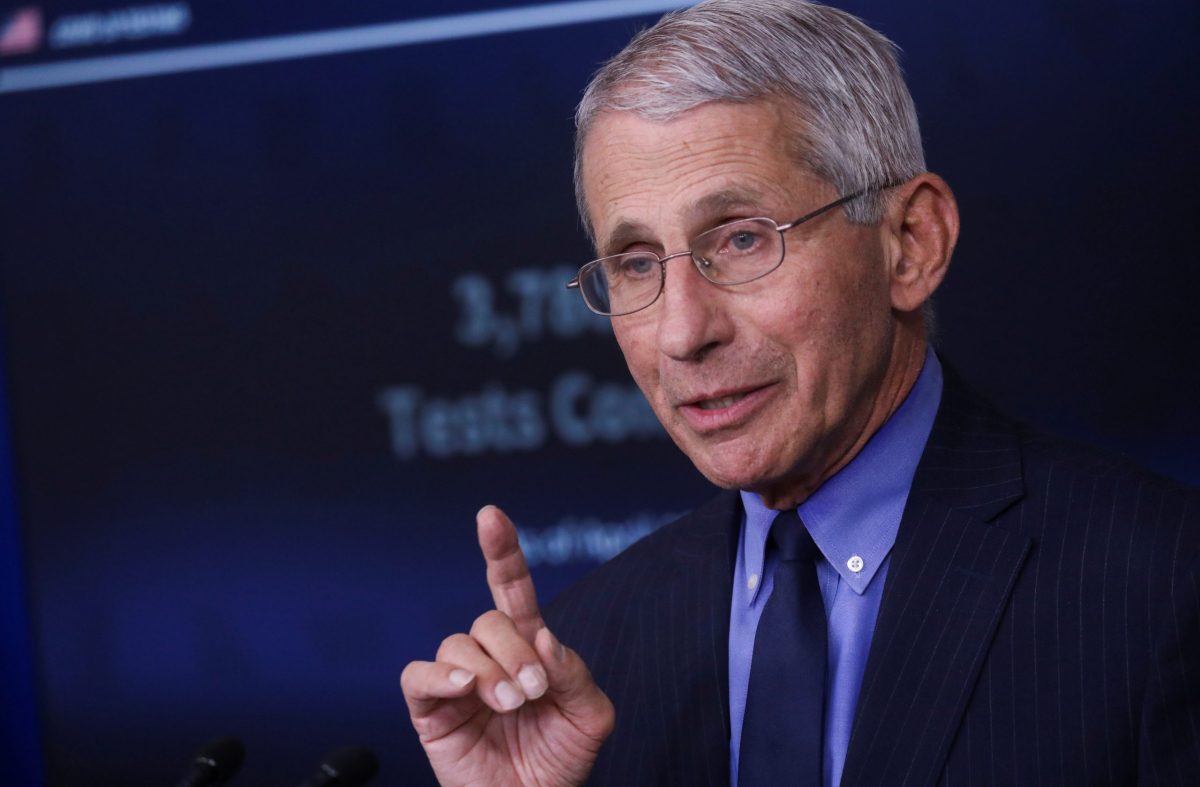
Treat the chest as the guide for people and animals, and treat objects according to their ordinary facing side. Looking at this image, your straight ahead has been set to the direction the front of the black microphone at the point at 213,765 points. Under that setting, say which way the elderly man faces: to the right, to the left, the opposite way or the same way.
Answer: the opposite way

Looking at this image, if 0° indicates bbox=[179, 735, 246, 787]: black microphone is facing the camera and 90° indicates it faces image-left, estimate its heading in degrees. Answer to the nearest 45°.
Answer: approximately 270°

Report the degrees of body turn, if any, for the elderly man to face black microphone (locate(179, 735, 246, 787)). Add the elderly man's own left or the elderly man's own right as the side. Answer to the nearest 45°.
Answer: approximately 45° to the elderly man's own right

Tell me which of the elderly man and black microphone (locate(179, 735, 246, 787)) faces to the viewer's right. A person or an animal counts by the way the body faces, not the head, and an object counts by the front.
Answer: the black microphone

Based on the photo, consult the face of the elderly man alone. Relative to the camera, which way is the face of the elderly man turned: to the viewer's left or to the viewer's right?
to the viewer's left

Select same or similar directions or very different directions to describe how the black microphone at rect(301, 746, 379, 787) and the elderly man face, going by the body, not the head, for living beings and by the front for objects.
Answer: very different directions

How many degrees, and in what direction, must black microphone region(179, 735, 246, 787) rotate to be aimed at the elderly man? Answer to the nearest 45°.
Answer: approximately 45° to its right

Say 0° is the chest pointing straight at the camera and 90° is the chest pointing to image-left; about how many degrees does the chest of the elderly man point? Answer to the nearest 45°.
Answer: approximately 45°

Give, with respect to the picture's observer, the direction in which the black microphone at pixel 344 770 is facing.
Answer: facing to the right of the viewer
